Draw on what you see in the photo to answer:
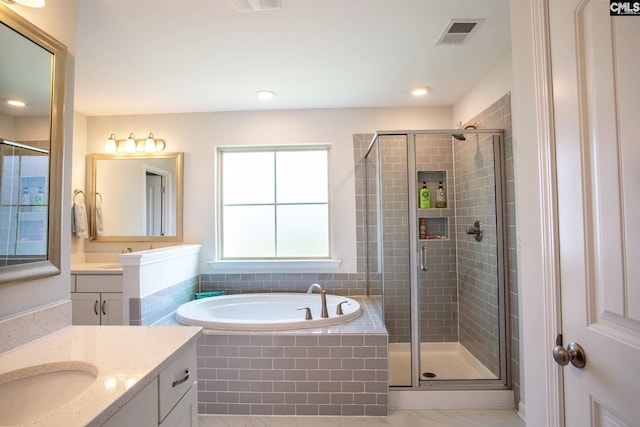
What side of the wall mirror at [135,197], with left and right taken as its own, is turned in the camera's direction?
front

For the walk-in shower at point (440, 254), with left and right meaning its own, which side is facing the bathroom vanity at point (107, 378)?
front

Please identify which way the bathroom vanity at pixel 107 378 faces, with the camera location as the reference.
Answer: facing the viewer and to the right of the viewer

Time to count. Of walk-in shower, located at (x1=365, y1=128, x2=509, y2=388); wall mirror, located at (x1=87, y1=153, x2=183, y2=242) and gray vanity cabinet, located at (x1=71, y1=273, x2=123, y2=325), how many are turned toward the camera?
3

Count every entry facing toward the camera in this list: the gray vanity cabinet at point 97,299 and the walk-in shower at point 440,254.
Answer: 2

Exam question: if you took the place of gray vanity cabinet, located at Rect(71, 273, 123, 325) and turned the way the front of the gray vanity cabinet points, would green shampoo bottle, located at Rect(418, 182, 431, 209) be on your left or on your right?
on your left

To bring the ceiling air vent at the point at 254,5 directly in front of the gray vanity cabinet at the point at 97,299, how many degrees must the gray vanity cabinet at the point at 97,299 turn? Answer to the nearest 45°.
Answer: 0° — it already faces it

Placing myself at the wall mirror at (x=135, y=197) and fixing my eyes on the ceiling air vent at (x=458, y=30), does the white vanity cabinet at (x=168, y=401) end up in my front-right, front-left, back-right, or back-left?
front-right

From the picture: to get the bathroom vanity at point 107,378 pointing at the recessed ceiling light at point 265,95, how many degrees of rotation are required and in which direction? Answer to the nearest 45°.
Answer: approximately 90° to its left

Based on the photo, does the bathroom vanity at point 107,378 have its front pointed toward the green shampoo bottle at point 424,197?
no

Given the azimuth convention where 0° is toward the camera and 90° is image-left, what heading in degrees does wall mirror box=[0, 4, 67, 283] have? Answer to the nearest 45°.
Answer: approximately 315°

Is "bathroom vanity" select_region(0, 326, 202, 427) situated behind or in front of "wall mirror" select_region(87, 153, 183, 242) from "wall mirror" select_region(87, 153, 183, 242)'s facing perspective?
in front

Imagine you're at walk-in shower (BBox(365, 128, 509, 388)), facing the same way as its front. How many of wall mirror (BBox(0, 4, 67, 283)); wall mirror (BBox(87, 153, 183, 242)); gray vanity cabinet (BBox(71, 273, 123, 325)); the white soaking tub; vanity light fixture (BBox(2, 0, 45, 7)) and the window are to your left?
0

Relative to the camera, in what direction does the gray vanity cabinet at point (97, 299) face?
facing the viewer

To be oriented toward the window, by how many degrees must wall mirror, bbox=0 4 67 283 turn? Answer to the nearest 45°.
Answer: approximately 90° to its left

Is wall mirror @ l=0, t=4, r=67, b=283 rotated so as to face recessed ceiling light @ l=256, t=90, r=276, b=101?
no

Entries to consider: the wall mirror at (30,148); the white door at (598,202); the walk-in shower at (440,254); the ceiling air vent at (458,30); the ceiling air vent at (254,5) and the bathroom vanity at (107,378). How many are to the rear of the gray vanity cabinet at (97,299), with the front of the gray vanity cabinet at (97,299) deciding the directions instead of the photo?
0
